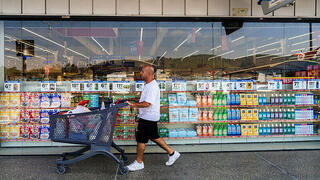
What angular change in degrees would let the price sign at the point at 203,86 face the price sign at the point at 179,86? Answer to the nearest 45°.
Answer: approximately 90° to its right

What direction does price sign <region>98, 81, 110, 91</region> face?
toward the camera

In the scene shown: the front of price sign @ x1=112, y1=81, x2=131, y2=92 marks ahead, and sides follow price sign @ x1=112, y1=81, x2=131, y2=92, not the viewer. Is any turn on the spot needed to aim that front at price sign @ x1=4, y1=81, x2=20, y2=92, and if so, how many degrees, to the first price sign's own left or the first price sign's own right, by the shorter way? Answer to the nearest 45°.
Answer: approximately 90° to the first price sign's own right

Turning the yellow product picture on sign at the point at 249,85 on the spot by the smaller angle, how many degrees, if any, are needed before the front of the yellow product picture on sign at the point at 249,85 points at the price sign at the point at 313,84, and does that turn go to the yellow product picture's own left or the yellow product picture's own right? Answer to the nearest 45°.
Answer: approximately 135° to the yellow product picture's own left

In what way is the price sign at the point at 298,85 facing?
toward the camera

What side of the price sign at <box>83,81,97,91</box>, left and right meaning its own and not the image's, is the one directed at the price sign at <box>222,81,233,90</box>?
left

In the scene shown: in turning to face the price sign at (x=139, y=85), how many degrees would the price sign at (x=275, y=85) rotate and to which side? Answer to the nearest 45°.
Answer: approximately 45° to its right

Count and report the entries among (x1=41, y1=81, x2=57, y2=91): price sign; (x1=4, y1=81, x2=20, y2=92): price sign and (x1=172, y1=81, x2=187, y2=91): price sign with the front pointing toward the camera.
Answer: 3

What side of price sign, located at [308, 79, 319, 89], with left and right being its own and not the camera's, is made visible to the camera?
front

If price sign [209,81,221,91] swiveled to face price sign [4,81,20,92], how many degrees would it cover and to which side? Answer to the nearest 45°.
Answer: approximately 90° to its right

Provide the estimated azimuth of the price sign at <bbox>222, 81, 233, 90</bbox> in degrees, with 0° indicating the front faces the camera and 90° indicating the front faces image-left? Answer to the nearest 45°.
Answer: approximately 0°
